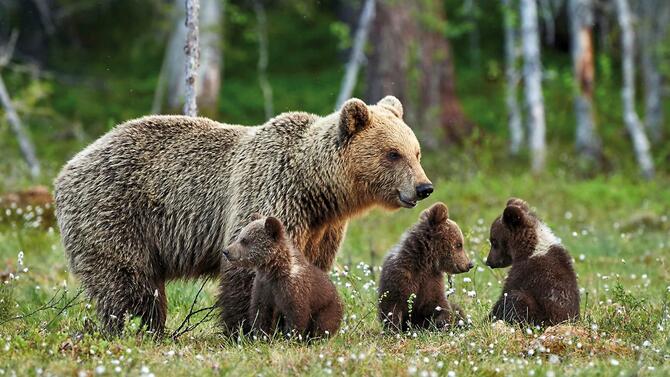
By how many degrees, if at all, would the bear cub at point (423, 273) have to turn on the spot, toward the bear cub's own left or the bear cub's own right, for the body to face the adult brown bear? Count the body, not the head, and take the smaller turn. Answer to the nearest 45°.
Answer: approximately 180°

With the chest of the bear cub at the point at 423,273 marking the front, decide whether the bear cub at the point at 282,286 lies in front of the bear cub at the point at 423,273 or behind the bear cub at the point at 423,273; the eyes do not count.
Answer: behind

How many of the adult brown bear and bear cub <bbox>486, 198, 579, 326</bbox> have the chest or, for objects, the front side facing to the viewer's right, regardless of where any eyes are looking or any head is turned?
1

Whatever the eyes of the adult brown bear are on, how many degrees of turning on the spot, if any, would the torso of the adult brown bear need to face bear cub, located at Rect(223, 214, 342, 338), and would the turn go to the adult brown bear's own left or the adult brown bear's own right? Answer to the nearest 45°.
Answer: approximately 45° to the adult brown bear's own right

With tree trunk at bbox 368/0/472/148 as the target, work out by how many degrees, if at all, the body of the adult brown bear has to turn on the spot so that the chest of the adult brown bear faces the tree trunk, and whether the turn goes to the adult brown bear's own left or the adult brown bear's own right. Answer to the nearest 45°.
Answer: approximately 90° to the adult brown bear's own left

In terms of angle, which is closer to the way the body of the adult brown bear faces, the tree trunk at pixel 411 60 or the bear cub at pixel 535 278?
the bear cub

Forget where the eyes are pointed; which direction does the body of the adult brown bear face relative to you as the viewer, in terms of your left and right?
facing to the right of the viewer

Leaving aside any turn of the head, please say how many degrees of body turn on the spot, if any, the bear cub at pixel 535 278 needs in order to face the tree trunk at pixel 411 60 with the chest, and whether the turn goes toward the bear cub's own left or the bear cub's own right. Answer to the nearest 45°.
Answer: approximately 45° to the bear cub's own right

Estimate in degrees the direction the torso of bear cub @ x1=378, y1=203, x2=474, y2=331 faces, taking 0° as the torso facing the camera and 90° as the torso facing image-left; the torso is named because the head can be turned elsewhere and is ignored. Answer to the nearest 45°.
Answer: approximately 270°
